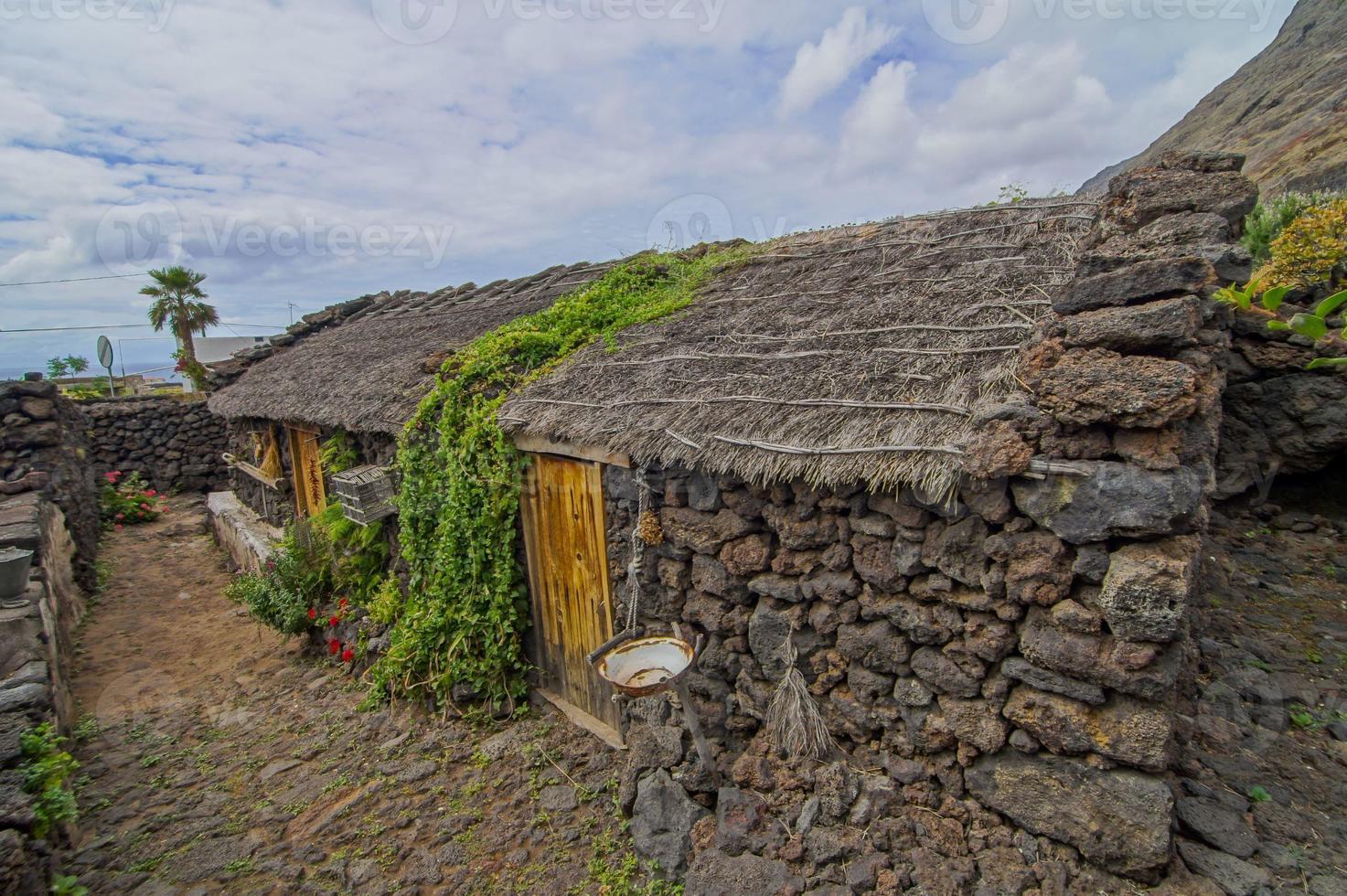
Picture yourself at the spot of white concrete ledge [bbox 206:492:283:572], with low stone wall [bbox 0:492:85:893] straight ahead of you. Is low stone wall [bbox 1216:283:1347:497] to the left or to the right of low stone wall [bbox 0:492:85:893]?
left

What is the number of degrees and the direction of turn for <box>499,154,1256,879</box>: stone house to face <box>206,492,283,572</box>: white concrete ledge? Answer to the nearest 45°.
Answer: approximately 90° to its right

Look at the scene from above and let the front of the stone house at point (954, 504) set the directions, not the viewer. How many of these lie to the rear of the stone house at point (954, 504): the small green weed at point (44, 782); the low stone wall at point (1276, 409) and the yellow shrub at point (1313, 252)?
2

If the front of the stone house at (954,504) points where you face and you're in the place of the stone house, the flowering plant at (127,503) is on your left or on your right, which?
on your right

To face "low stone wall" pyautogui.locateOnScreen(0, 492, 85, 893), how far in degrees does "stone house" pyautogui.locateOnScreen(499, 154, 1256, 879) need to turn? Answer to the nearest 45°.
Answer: approximately 45° to its right

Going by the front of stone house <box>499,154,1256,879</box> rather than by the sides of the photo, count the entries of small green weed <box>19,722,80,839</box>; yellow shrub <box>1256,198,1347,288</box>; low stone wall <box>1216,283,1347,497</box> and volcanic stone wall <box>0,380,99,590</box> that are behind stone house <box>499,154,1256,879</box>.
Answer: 2

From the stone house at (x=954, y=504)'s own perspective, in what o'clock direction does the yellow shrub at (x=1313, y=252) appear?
The yellow shrub is roughly at 6 o'clock from the stone house.

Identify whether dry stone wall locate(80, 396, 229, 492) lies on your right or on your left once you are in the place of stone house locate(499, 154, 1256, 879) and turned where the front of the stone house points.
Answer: on your right

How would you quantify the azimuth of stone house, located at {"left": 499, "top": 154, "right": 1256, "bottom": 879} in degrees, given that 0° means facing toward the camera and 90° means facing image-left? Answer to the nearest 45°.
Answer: approximately 45°
